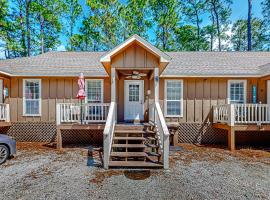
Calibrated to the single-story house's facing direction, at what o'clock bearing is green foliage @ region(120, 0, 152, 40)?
The green foliage is roughly at 6 o'clock from the single-story house.

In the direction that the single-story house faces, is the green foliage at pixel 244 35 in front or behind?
behind

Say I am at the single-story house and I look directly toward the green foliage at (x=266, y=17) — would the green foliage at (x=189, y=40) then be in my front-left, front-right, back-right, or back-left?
front-left

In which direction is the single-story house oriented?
toward the camera

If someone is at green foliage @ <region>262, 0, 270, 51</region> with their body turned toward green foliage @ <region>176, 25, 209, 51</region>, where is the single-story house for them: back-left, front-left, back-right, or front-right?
front-left

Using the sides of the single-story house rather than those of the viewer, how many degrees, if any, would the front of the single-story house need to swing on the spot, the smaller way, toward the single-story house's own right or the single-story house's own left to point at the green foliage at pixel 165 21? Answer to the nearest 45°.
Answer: approximately 180°

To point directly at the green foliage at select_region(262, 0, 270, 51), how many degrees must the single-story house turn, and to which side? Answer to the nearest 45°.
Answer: approximately 135° to its left

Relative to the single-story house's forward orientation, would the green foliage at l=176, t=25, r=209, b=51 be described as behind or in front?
behind
